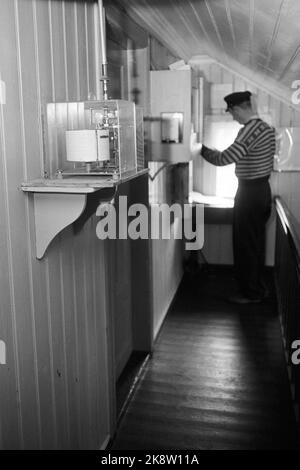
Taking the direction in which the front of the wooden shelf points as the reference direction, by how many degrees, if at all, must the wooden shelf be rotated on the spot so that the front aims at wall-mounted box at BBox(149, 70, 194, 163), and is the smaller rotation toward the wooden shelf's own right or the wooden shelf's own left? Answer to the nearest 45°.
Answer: approximately 90° to the wooden shelf's own left

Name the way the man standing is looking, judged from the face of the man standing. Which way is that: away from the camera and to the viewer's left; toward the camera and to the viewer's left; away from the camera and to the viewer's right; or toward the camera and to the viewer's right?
away from the camera and to the viewer's left

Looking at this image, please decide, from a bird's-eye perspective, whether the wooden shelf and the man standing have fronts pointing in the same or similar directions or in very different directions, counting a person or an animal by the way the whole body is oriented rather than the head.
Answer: very different directions

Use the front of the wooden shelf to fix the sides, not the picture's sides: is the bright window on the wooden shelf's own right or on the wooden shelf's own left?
on the wooden shelf's own left

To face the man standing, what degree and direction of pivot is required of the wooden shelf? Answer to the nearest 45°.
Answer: approximately 45° to its left

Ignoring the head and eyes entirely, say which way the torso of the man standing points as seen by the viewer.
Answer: to the viewer's left

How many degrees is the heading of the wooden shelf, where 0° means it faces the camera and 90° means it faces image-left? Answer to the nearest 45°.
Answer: approximately 270°

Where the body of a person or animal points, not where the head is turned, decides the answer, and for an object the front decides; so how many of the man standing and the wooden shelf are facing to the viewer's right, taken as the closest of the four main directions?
1
